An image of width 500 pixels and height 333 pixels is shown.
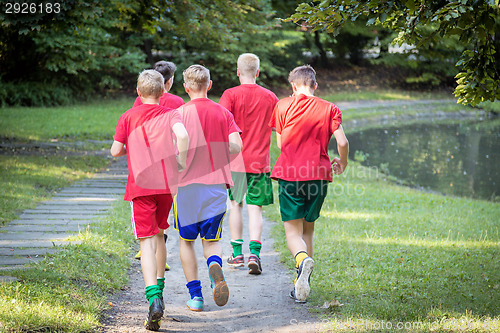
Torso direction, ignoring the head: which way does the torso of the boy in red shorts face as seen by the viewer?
away from the camera

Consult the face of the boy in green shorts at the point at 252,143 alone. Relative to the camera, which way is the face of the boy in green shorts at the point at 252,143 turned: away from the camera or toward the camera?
away from the camera

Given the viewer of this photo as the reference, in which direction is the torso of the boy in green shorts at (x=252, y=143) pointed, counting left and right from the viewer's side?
facing away from the viewer

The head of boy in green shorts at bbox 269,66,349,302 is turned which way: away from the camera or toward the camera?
away from the camera

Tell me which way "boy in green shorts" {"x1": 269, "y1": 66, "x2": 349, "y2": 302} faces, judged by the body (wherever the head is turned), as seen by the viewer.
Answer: away from the camera

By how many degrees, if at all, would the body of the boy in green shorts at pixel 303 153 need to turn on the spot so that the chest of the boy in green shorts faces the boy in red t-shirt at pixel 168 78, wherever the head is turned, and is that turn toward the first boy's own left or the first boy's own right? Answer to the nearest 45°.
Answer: approximately 45° to the first boy's own left

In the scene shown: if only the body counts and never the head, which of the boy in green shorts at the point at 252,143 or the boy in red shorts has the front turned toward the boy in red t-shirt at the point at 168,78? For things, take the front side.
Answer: the boy in red shorts

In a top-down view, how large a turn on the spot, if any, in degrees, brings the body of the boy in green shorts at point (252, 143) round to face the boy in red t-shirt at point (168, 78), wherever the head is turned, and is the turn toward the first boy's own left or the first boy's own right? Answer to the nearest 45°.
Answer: approximately 90° to the first boy's own left

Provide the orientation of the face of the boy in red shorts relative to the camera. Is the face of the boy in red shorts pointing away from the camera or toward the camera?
away from the camera

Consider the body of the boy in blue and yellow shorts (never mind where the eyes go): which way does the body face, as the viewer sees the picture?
away from the camera
